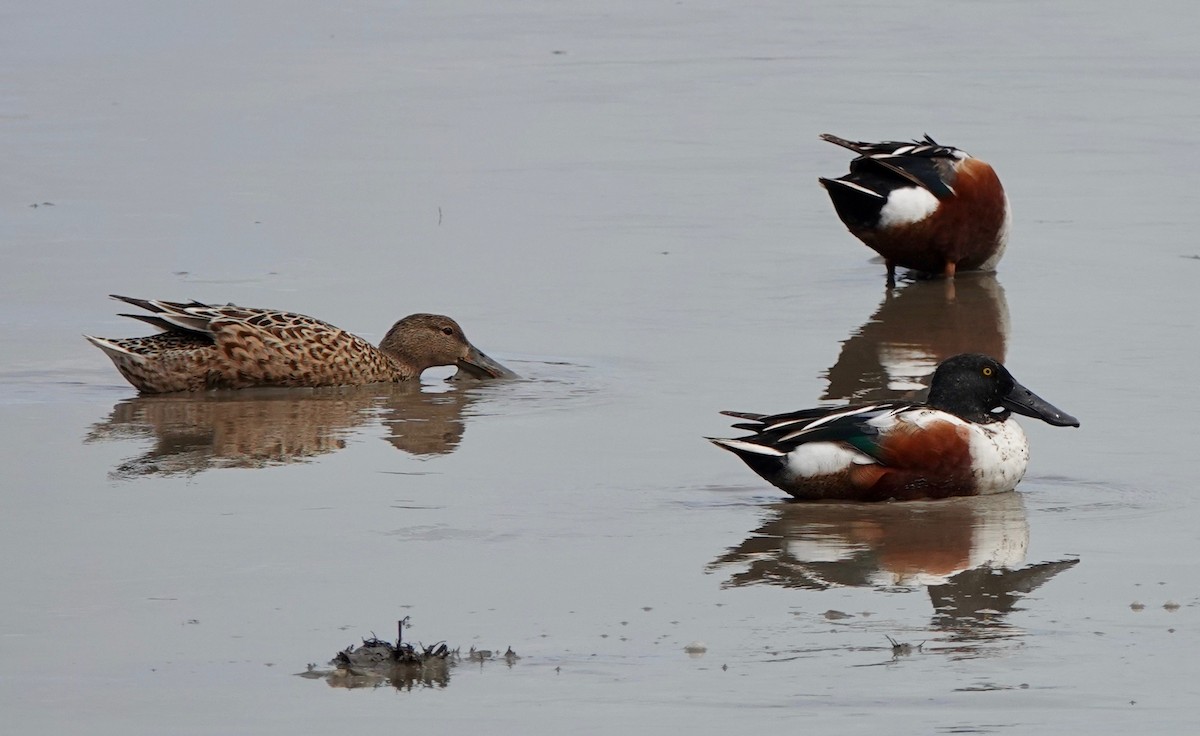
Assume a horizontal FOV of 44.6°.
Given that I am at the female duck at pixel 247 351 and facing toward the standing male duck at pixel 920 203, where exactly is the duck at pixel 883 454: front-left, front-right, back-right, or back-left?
front-right

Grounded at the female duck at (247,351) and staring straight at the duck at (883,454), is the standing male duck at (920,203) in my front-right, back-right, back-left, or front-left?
front-left

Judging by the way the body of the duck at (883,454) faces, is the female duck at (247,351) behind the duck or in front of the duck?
behind

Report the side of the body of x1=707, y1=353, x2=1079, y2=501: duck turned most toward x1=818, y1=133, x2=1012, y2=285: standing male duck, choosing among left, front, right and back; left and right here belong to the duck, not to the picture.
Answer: left

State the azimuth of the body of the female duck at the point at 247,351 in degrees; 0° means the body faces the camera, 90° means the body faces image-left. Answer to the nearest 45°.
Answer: approximately 270°

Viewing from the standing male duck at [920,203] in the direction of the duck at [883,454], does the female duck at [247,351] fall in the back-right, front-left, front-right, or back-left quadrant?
front-right

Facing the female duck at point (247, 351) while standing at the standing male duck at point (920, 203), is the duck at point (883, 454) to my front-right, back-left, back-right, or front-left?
front-left

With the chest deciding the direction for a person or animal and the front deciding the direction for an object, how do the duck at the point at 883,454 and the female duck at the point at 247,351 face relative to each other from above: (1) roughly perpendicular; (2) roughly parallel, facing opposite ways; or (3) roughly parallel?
roughly parallel

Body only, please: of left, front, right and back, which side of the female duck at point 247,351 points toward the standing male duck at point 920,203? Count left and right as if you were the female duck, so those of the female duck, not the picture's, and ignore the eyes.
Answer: front

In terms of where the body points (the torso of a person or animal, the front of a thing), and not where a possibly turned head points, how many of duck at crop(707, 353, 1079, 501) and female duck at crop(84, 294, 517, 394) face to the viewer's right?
2

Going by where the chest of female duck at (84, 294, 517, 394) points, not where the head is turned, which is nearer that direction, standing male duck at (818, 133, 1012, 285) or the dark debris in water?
the standing male duck

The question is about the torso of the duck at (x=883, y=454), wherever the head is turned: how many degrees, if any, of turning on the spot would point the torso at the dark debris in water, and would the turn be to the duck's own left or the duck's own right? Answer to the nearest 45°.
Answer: approximately 135° to the duck's own right

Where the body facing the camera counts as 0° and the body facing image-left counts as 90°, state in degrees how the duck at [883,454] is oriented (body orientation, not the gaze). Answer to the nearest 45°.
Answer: approximately 270°
